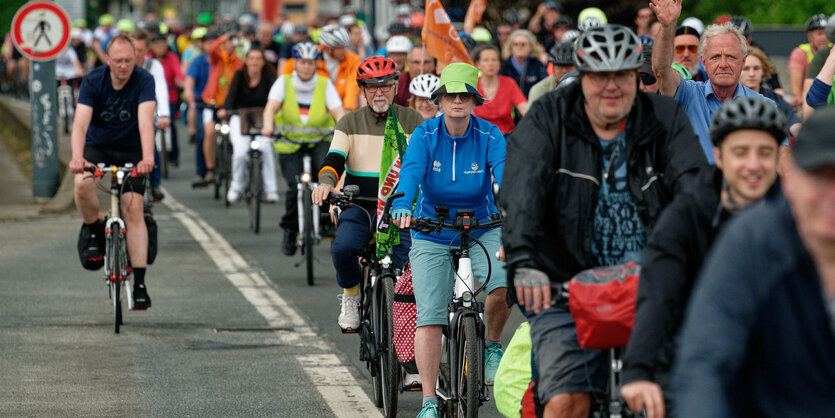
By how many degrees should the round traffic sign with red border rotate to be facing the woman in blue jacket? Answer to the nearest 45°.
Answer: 0° — it already faces them

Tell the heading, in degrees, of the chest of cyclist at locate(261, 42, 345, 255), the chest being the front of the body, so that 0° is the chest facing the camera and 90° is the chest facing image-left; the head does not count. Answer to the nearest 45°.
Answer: approximately 0°
